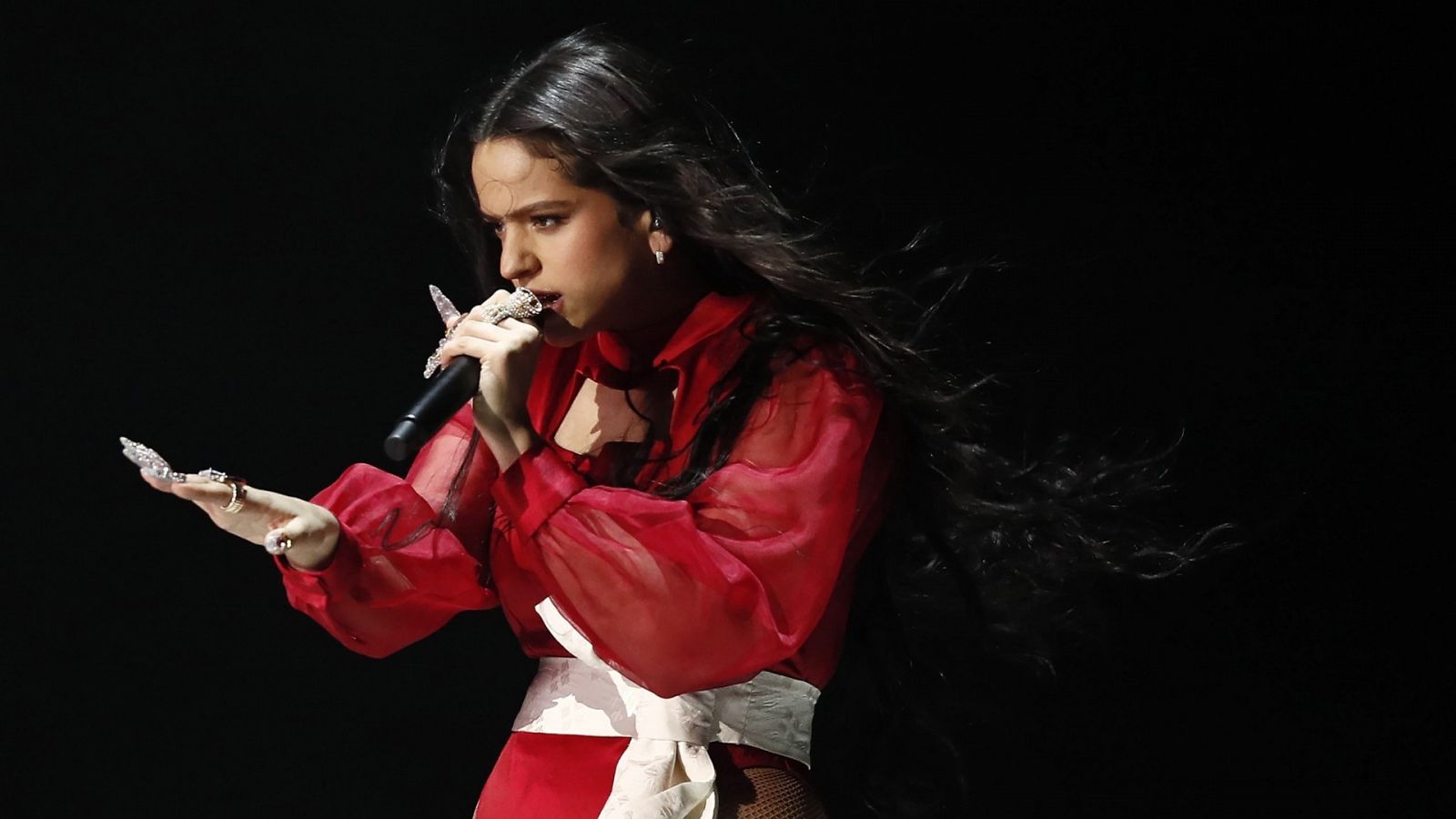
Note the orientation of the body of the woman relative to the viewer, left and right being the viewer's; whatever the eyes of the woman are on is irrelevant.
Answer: facing the viewer and to the left of the viewer
